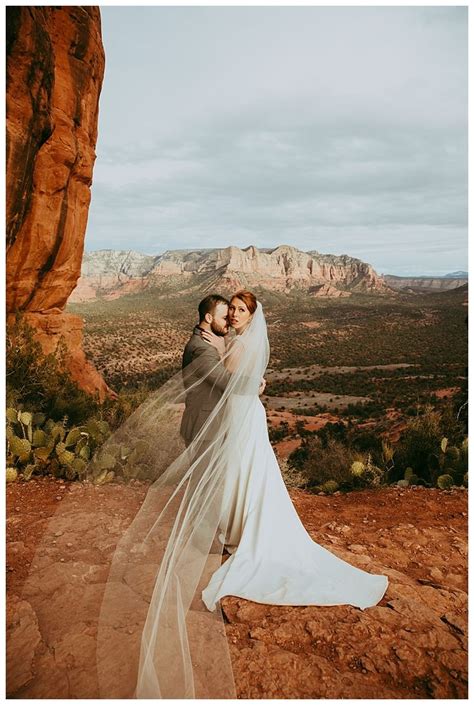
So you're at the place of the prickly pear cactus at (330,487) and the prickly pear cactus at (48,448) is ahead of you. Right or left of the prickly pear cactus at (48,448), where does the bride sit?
left

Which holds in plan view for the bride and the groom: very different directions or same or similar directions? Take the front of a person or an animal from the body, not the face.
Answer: very different directions

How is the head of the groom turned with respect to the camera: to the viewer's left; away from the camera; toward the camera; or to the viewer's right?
to the viewer's right

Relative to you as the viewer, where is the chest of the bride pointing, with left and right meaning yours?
facing to the left of the viewer

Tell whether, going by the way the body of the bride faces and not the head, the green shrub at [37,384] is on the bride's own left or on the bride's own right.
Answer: on the bride's own right

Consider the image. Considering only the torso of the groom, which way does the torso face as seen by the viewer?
to the viewer's right

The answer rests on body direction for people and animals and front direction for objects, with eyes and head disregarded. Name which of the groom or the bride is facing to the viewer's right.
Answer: the groom
